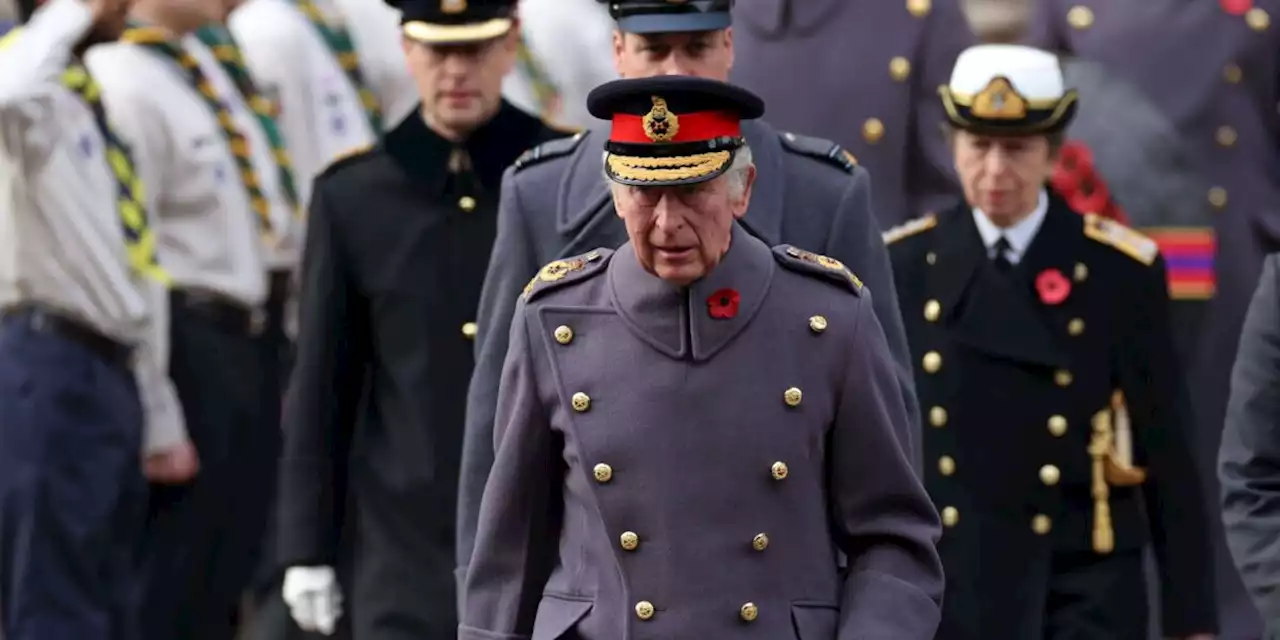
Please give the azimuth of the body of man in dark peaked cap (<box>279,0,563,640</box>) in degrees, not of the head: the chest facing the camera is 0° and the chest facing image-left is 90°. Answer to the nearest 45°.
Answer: approximately 0°

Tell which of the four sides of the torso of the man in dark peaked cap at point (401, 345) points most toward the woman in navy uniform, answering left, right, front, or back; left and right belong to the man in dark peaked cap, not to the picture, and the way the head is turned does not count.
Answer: left
